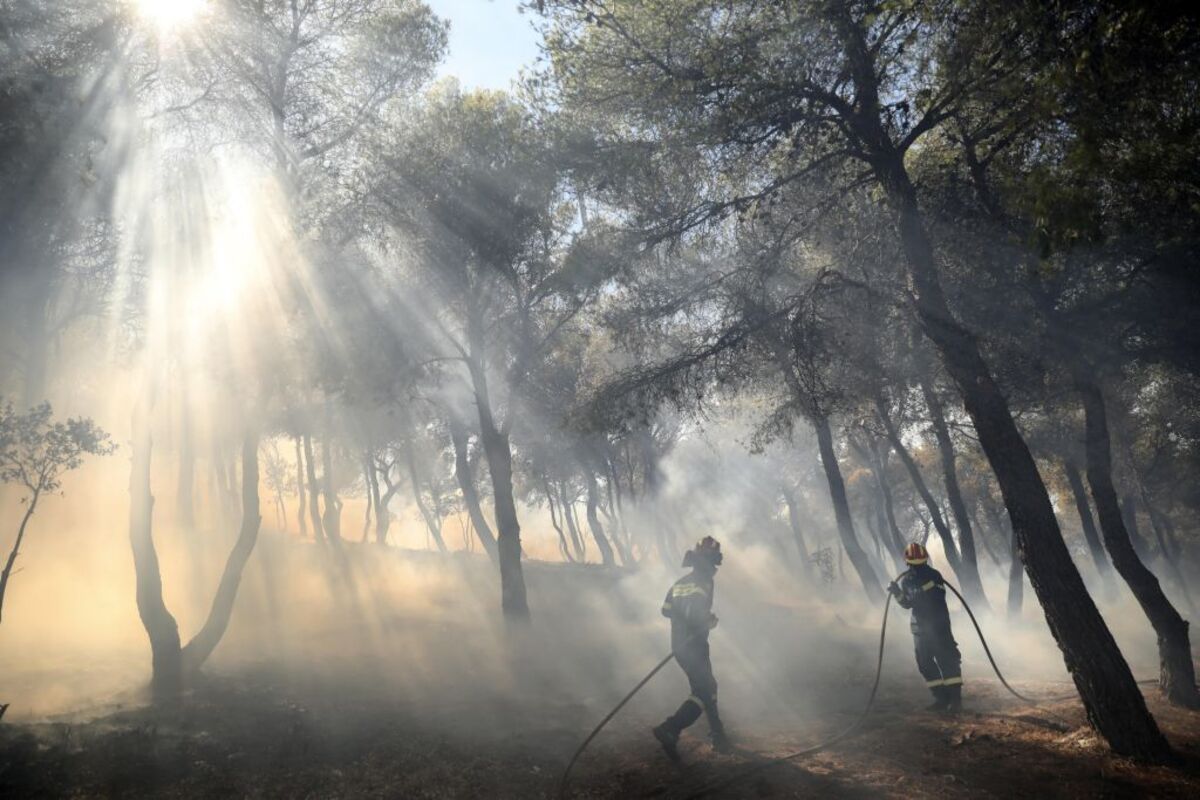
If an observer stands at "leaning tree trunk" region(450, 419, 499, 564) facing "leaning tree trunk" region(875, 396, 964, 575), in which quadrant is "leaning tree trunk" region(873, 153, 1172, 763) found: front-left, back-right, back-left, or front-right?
front-right

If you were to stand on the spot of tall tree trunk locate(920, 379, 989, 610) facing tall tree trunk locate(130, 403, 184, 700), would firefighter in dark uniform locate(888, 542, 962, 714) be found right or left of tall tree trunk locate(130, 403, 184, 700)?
left

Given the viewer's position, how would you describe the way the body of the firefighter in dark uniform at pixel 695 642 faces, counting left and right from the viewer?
facing to the right of the viewer

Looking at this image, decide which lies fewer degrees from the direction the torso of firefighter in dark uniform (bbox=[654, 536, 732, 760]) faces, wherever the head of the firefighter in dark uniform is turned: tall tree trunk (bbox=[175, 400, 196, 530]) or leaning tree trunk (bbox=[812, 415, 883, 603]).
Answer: the leaning tree trunk

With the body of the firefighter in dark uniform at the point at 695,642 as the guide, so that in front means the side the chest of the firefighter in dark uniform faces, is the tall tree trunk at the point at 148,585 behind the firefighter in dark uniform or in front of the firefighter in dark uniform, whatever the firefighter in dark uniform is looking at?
behind

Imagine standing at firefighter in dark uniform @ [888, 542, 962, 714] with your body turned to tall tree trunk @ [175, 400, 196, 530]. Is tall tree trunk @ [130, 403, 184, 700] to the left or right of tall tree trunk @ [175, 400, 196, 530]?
left

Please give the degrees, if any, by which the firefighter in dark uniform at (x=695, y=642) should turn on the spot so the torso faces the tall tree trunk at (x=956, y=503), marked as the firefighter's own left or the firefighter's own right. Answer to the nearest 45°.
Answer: approximately 45° to the firefighter's own left

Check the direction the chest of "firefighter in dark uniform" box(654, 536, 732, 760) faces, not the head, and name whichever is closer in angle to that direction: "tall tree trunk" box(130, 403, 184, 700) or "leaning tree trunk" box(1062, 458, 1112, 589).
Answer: the leaning tree trunk

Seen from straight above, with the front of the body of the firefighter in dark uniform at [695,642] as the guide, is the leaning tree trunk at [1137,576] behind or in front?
in front

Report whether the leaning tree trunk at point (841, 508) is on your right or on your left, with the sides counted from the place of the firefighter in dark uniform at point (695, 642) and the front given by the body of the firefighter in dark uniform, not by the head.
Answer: on your left
